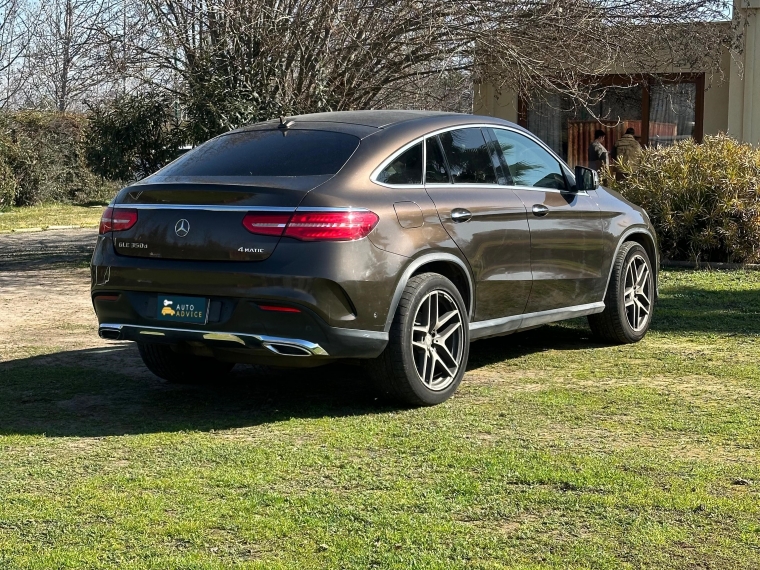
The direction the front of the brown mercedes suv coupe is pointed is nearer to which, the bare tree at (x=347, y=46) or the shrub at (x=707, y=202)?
the shrub

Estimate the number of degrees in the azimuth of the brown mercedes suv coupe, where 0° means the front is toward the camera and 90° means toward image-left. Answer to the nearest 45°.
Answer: approximately 225°

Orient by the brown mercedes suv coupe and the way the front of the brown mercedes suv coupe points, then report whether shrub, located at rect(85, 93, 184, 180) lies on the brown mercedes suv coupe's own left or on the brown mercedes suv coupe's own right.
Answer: on the brown mercedes suv coupe's own left

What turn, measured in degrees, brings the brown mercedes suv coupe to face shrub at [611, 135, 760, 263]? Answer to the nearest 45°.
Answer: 0° — it already faces it

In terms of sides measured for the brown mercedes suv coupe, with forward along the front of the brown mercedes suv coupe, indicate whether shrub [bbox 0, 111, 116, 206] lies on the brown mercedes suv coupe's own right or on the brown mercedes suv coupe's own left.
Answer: on the brown mercedes suv coupe's own left

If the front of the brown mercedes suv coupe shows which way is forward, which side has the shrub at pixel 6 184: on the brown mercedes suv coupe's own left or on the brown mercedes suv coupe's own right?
on the brown mercedes suv coupe's own left
